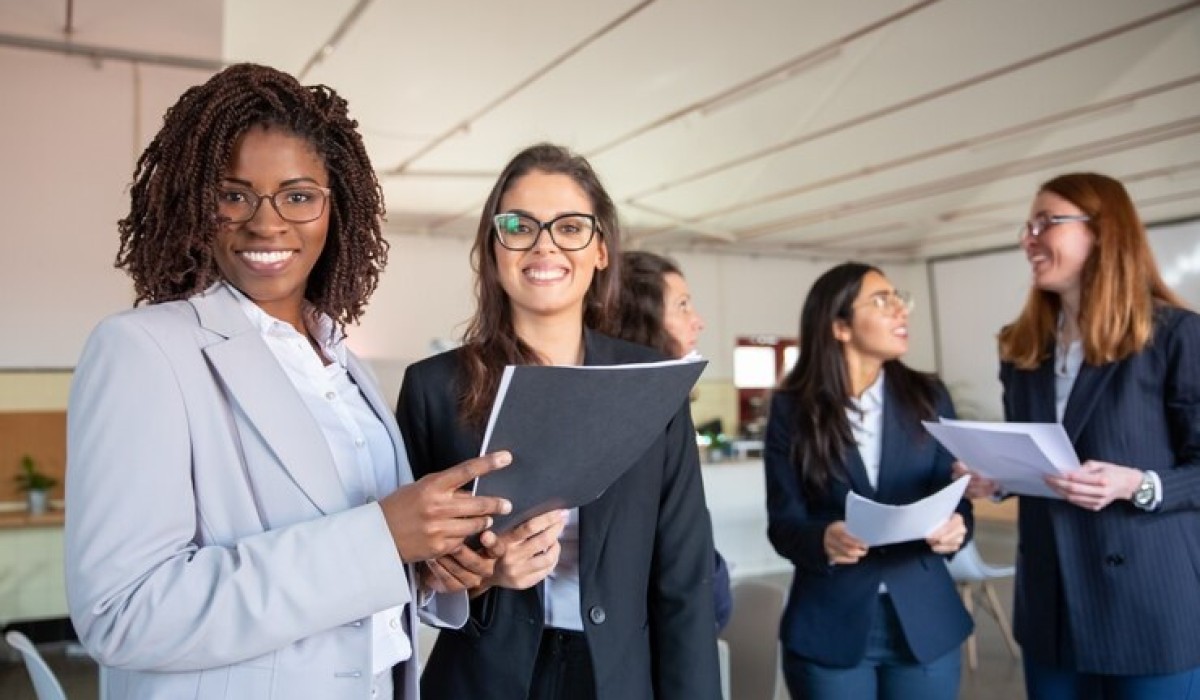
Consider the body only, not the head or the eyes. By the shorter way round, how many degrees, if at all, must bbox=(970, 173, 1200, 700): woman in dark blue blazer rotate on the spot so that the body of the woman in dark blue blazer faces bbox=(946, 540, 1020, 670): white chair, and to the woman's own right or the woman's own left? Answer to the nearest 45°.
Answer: approximately 135° to the woman's own right

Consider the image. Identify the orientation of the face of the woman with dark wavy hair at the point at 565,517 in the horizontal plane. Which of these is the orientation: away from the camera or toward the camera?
toward the camera

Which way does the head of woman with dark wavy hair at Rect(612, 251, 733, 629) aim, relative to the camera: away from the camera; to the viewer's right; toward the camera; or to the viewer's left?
to the viewer's right

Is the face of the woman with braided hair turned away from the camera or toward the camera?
toward the camera

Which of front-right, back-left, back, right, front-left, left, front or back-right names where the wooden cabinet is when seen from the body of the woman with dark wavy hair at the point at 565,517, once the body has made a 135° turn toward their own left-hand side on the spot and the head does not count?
left

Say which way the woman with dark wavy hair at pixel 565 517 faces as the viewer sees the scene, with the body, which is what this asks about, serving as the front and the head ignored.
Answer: toward the camera
